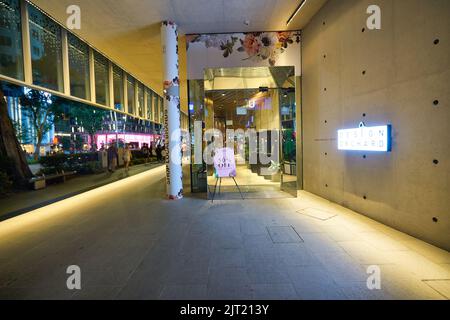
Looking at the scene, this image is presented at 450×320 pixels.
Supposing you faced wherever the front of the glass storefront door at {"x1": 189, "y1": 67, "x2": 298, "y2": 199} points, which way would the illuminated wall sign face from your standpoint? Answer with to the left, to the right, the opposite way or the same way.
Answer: to the right

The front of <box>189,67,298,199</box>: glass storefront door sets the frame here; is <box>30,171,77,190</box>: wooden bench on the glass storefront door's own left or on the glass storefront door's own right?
on the glass storefront door's own right

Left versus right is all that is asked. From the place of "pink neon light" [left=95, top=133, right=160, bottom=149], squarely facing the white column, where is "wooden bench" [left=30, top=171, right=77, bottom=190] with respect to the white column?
right

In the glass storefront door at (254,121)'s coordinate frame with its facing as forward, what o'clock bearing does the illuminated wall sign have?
The illuminated wall sign is roughly at 11 o'clock from the glass storefront door.

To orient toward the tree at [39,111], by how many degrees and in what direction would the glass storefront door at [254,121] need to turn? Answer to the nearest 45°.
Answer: approximately 90° to its right

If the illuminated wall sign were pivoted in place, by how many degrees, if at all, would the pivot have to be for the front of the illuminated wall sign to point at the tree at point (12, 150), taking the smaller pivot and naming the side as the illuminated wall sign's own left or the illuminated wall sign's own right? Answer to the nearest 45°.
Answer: approximately 45° to the illuminated wall sign's own right

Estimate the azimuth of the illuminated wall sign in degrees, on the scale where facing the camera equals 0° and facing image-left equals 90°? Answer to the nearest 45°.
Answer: approximately 45°
